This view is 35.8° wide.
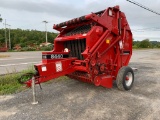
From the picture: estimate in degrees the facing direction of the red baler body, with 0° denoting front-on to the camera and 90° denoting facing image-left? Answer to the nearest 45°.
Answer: approximately 45°
